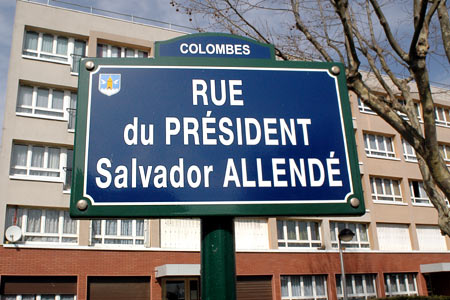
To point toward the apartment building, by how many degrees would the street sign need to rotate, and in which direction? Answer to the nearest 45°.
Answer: approximately 180°

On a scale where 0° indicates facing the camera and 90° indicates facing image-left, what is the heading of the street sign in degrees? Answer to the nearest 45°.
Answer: approximately 0°
